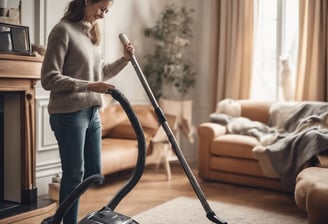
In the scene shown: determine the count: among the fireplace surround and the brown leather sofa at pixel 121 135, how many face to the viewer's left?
0

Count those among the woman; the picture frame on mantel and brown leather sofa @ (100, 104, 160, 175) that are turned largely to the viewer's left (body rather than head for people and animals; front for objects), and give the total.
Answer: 0

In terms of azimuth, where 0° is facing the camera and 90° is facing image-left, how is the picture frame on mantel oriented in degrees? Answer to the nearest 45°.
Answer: approximately 315°

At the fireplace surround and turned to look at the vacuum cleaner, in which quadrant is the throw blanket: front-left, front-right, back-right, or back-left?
front-left

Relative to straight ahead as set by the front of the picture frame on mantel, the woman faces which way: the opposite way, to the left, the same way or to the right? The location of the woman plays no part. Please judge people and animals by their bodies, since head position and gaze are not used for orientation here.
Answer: the same way

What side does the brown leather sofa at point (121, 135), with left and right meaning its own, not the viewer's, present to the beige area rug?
front

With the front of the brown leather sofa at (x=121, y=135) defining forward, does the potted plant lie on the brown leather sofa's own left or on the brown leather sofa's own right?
on the brown leather sofa's own left

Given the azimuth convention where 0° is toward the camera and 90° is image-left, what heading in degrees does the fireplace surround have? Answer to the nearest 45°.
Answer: approximately 315°

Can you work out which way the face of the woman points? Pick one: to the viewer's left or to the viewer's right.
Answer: to the viewer's right

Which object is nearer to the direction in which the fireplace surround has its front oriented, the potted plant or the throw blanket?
the throw blanket

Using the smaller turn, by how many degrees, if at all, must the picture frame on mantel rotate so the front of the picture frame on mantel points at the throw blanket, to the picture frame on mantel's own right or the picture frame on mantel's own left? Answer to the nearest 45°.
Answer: approximately 45° to the picture frame on mantel's own left

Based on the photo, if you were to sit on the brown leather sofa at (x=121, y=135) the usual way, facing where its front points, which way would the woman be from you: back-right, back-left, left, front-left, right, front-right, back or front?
front-right

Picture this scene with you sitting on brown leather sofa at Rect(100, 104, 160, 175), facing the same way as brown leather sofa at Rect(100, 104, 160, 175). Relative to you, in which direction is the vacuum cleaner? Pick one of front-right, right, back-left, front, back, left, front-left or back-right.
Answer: front-right

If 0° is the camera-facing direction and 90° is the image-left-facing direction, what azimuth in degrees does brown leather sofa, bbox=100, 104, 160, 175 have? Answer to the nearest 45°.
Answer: approximately 315°

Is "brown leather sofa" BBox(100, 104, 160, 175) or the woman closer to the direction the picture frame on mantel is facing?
the woman
